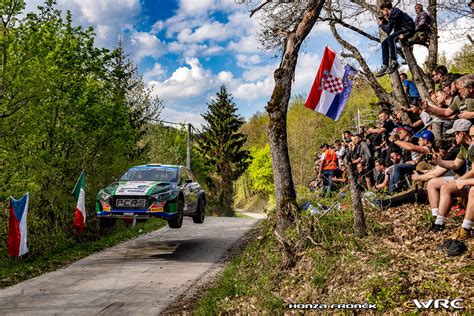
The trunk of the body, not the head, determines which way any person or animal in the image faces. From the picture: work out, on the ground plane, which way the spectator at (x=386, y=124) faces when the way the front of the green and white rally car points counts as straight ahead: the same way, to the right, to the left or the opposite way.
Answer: to the right

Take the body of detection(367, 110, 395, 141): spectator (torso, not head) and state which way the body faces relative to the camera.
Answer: to the viewer's left

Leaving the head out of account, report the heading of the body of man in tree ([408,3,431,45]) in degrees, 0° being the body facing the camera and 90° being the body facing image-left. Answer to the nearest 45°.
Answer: approximately 90°

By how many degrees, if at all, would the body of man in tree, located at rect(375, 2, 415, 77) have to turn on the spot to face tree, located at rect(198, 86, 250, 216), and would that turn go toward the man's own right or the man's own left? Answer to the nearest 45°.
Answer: approximately 45° to the man's own right

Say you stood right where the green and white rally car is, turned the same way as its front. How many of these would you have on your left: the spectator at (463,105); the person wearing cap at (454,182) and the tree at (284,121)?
3

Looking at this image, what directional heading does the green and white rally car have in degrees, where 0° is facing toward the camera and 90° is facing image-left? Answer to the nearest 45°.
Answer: approximately 45°

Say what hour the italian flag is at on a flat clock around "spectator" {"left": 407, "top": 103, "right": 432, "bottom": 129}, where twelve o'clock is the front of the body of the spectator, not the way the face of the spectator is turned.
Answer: The italian flag is roughly at 12 o'clock from the spectator.

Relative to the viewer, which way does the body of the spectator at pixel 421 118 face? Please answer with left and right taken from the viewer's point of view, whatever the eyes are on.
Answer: facing to the left of the viewer
